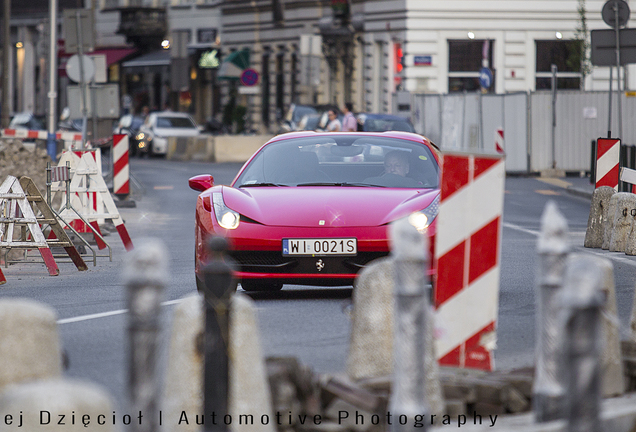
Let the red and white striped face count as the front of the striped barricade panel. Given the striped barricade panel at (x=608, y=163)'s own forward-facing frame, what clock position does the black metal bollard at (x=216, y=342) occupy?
The black metal bollard is roughly at 12 o'clock from the striped barricade panel.

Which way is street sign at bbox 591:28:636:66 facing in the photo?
away from the camera

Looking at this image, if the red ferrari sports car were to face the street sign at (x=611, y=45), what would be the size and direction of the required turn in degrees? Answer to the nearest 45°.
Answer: approximately 180°

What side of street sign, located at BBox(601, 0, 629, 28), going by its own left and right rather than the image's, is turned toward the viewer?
back

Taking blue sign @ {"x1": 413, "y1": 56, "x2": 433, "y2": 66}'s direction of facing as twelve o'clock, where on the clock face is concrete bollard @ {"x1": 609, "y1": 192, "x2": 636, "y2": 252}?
The concrete bollard is roughly at 12 o'clock from the blue sign.

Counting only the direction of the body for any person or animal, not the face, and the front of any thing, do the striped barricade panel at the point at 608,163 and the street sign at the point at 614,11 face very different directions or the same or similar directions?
very different directions

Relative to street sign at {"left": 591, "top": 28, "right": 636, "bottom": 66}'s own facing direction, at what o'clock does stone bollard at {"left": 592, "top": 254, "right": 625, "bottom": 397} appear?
The stone bollard is roughly at 6 o'clock from the street sign.

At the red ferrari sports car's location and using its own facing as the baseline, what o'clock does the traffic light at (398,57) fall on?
The traffic light is roughly at 6 o'clock from the red ferrari sports car.
